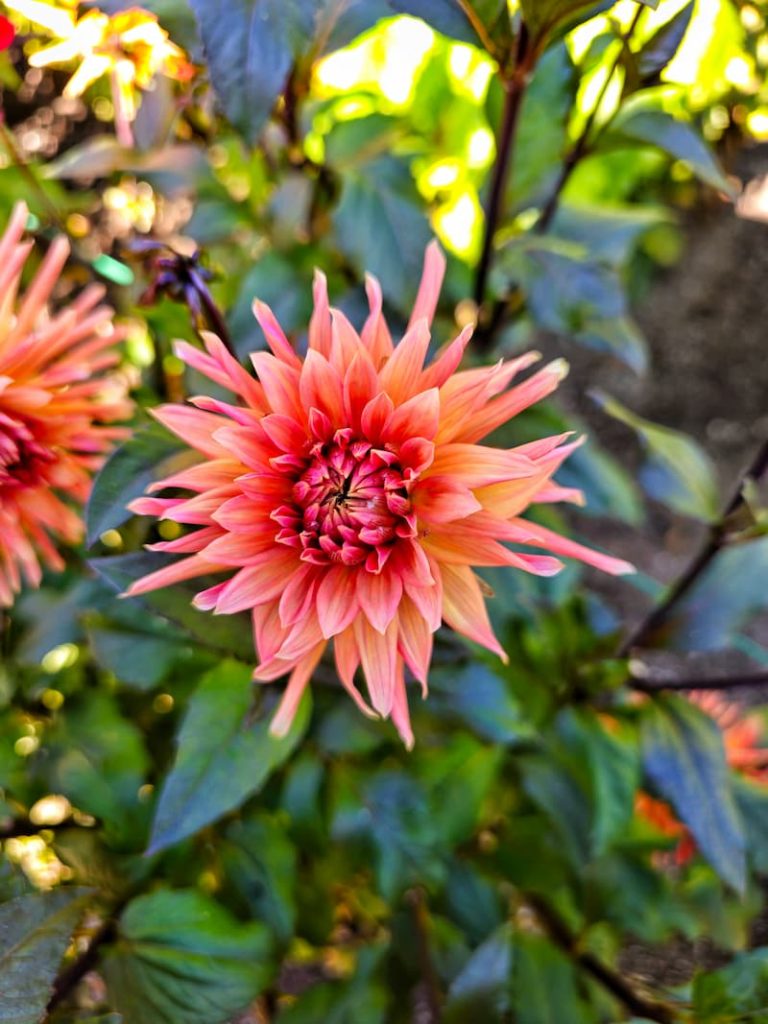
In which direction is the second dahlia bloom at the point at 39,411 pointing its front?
toward the camera
